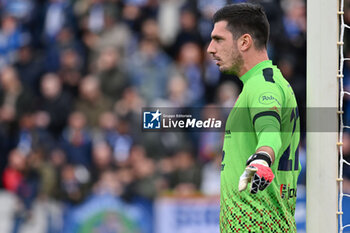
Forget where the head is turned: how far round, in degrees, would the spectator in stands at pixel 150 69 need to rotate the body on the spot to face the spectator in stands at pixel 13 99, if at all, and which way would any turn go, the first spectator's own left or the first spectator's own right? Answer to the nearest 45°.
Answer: approximately 90° to the first spectator's own right

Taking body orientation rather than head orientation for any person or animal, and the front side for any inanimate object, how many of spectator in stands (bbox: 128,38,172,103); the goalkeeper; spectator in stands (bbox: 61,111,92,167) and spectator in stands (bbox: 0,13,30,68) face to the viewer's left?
1

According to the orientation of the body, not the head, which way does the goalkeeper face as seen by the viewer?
to the viewer's left

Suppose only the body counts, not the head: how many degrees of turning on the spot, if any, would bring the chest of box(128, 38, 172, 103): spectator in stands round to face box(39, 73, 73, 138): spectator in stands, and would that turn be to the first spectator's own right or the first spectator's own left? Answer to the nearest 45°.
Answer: approximately 90° to the first spectator's own right

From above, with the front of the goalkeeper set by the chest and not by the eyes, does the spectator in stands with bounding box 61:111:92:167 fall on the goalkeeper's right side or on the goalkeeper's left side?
on the goalkeeper's right side

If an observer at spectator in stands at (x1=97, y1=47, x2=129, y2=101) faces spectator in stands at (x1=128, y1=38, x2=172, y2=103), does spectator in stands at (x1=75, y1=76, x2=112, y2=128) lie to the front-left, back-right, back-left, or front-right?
back-right

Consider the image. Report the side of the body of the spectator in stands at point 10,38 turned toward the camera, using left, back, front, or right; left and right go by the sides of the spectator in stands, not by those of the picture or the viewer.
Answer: front

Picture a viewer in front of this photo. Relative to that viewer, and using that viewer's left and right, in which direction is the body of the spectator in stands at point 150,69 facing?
facing the viewer

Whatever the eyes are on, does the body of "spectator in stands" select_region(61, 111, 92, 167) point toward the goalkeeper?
yes

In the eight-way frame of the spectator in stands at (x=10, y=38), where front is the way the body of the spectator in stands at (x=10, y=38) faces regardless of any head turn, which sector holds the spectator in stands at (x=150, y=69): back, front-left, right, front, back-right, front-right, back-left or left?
front-left

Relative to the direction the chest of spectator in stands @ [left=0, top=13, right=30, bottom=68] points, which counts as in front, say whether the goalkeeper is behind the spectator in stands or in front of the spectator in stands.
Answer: in front

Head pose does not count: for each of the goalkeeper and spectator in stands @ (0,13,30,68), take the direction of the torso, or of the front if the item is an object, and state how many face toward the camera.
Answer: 1
